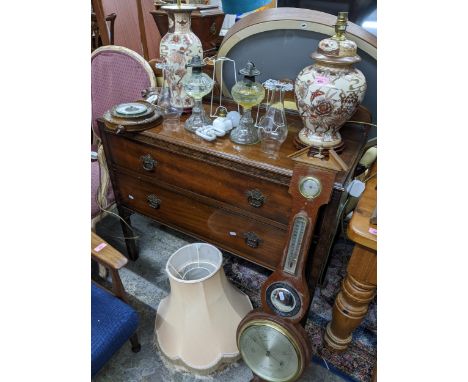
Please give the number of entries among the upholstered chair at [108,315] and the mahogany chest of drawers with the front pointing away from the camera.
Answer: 0

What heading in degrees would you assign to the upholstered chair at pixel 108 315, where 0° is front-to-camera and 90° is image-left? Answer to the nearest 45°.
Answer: approximately 315°

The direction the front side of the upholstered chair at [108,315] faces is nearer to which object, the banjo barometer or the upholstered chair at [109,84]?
the banjo barometer

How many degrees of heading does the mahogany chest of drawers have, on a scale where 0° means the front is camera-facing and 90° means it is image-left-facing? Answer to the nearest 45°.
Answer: approximately 45°

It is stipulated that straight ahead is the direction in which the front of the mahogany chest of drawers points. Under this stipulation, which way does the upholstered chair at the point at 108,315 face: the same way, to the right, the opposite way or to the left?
to the left
